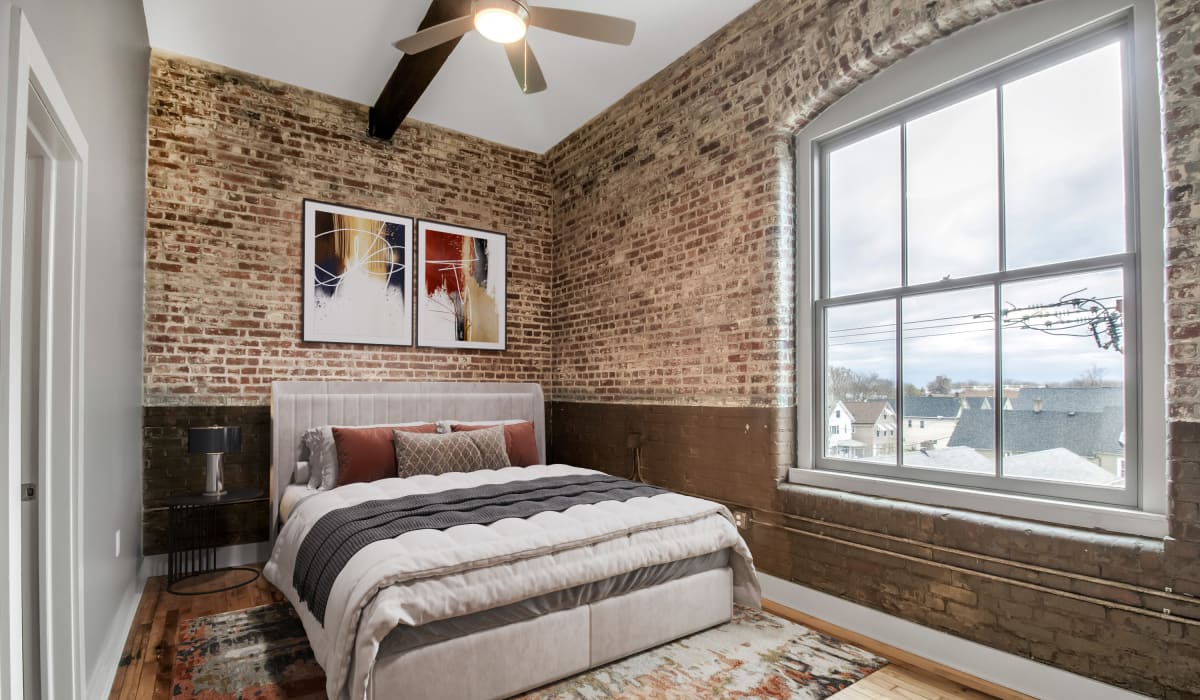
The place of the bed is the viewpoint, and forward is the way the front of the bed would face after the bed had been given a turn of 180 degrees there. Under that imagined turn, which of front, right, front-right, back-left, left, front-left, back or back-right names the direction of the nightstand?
front

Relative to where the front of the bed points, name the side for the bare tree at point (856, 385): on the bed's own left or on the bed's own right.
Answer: on the bed's own left

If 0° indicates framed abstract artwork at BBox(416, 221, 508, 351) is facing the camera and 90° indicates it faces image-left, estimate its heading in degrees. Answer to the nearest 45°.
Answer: approximately 315°
